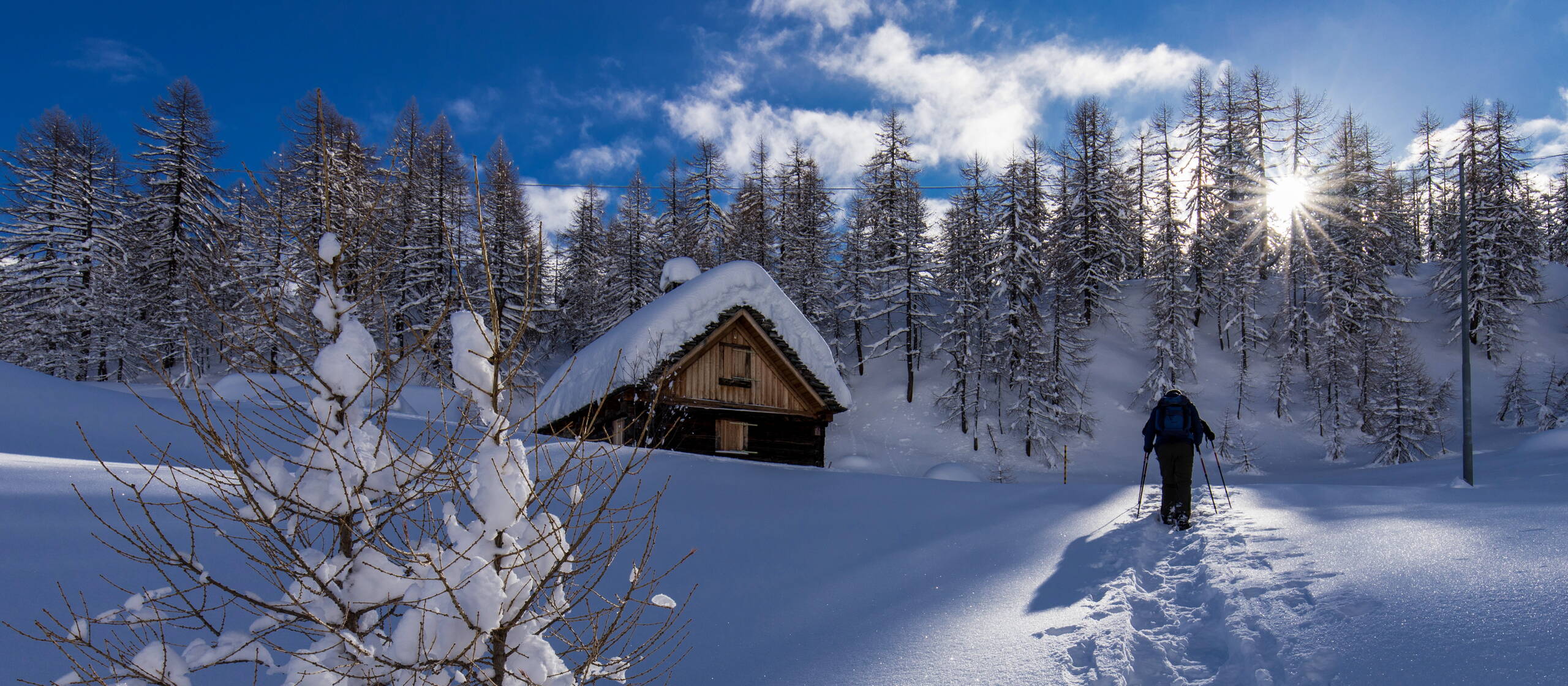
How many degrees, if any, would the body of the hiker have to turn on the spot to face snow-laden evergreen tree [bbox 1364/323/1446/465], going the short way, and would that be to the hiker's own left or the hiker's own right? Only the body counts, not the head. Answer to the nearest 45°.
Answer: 0° — they already face it

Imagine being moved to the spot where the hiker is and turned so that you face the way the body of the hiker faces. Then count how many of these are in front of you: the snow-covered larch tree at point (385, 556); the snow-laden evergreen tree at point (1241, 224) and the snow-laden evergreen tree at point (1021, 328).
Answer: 2

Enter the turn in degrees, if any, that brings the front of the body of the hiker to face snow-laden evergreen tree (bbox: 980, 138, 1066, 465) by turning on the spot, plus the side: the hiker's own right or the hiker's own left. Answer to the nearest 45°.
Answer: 0° — they already face it

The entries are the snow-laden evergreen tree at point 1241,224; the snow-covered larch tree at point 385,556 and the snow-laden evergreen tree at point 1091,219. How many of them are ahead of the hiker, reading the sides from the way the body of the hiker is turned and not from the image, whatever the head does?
2

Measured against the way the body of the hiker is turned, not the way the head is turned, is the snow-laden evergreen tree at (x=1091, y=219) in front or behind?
in front

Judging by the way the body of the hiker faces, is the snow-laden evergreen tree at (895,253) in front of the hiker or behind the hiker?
in front

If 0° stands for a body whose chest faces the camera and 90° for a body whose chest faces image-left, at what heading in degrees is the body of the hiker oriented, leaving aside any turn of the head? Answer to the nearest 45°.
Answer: approximately 180°

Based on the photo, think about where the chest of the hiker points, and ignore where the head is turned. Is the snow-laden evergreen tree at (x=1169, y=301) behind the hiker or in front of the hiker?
in front

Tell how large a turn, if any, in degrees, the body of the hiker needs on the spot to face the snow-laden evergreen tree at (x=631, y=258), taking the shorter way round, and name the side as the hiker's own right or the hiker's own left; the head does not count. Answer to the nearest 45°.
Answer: approximately 45° to the hiker's own left

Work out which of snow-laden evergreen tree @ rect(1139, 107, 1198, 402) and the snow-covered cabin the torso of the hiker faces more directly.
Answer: the snow-laden evergreen tree

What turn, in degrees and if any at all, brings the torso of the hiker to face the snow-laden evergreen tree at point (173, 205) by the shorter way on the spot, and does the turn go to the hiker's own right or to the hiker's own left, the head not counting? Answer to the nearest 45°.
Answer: approximately 90° to the hiker's own left

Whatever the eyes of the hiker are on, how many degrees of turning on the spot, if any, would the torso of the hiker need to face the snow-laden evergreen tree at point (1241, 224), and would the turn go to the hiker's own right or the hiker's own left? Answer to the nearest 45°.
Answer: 0° — they already face it

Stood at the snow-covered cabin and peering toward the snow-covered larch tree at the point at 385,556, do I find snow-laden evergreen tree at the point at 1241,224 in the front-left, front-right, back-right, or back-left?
back-left

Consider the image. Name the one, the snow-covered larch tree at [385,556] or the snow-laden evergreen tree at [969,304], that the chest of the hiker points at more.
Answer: the snow-laden evergreen tree
